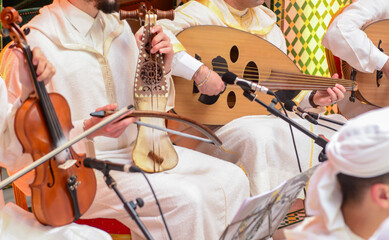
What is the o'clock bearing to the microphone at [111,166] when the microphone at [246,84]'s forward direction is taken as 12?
the microphone at [111,166] is roughly at 10 o'clock from the microphone at [246,84].

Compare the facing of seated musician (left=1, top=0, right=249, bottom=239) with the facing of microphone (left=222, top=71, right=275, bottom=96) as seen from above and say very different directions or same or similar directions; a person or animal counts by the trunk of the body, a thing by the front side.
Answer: very different directions

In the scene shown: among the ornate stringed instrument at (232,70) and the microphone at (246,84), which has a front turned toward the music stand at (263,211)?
the ornate stringed instrument

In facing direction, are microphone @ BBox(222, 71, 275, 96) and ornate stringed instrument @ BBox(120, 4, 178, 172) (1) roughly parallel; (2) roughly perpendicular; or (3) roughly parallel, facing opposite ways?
roughly perpendicular

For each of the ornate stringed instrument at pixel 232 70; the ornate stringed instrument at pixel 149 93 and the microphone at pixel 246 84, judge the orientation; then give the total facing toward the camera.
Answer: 2

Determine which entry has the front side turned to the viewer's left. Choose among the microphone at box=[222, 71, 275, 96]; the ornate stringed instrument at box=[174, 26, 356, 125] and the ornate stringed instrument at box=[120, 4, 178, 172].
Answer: the microphone

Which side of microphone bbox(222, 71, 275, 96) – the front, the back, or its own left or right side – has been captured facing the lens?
left

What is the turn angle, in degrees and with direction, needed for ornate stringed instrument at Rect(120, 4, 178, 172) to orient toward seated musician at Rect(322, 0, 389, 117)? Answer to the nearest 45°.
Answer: approximately 135° to its left

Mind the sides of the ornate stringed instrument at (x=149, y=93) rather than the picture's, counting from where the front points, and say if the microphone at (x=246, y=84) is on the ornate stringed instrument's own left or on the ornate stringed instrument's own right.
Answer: on the ornate stringed instrument's own left

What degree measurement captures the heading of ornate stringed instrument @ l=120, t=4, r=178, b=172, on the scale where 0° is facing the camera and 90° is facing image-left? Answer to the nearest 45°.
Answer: approximately 0°

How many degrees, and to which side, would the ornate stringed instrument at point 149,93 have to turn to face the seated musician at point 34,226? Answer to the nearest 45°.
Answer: approximately 45° to its right

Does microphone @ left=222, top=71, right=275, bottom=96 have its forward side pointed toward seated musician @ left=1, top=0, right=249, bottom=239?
yes
